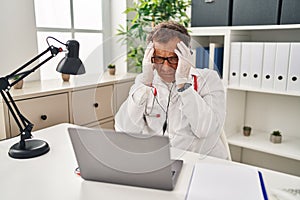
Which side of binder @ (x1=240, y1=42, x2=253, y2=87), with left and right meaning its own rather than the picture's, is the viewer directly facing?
front

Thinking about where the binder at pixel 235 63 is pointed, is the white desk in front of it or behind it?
in front

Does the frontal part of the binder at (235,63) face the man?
yes

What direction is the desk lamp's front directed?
to the viewer's right

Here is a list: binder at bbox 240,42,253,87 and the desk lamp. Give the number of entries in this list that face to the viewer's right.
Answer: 1

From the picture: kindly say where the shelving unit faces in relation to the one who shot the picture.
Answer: facing the viewer and to the left of the viewer

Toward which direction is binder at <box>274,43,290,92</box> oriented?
toward the camera

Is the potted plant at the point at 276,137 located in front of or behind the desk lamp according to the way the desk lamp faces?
in front

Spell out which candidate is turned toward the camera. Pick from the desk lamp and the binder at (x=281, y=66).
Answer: the binder

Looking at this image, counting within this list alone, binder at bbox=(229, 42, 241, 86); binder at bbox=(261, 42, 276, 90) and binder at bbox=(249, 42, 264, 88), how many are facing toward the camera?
3
